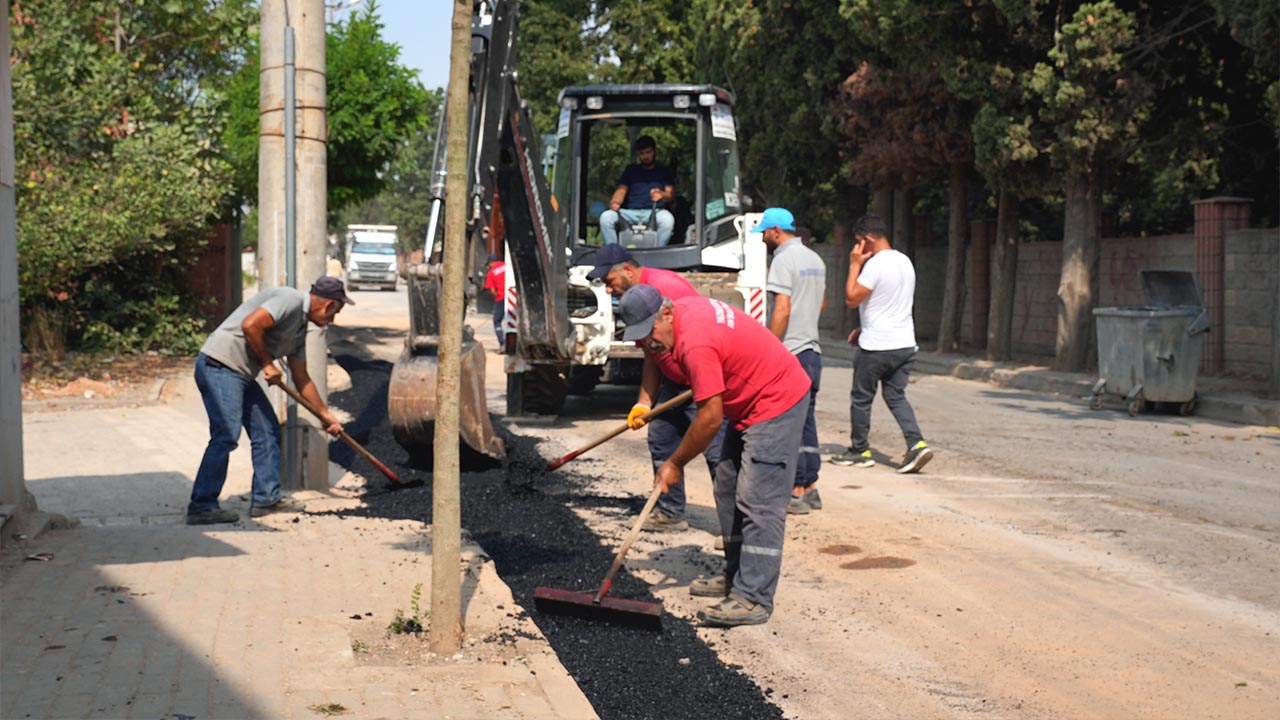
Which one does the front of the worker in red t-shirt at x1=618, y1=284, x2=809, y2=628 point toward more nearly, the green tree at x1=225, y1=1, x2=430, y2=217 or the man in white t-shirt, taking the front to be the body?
the green tree

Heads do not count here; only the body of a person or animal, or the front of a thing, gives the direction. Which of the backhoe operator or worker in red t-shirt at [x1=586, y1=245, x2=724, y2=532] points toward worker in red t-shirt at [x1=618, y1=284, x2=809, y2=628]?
the backhoe operator

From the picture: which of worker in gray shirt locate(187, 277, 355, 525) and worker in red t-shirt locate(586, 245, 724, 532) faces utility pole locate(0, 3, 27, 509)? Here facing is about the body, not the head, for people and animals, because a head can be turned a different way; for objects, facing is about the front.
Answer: the worker in red t-shirt

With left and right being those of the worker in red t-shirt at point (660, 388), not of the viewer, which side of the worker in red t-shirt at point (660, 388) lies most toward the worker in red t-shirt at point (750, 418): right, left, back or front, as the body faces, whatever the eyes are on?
left

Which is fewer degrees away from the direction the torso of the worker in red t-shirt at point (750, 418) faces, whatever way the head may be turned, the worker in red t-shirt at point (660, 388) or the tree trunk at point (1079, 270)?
the worker in red t-shirt

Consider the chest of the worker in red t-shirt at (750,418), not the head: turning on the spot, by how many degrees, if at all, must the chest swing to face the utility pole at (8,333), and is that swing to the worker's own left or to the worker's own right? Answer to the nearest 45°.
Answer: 0° — they already face it

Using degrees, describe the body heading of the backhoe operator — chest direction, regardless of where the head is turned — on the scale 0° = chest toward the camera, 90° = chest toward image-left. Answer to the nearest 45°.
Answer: approximately 0°

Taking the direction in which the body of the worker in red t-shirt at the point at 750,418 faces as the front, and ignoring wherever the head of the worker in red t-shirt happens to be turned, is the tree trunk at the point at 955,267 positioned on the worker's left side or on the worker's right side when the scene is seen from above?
on the worker's right side

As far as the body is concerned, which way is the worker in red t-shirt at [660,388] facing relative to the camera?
to the viewer's left

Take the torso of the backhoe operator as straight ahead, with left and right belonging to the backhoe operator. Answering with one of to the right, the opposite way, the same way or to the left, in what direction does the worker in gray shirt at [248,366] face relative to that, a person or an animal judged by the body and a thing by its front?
to the left

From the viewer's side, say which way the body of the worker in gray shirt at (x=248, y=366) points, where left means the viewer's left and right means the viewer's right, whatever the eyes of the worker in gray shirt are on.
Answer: facing to the right of the viewer

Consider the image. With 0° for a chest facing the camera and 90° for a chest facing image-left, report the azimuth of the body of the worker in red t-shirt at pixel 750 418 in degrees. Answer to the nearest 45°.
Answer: approximately 90°

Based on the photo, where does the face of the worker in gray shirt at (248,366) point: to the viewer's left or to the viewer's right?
to the viewer's right
